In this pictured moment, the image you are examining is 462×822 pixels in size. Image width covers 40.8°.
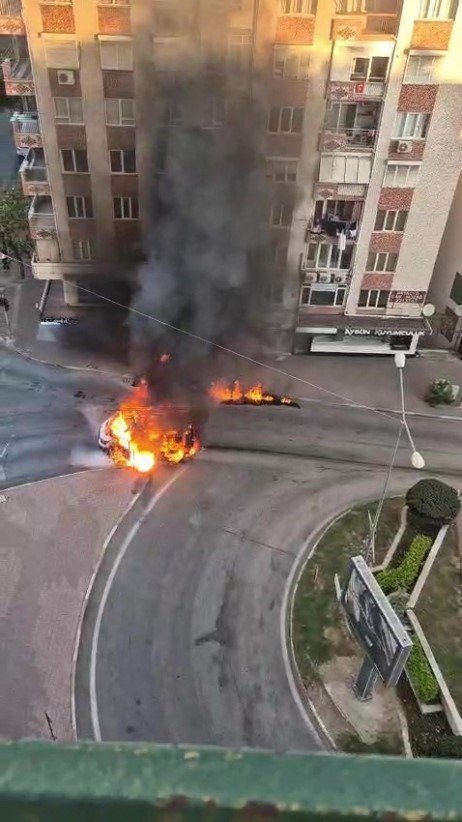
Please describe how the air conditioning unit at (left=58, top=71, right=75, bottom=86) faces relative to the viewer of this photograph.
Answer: facing the viewer

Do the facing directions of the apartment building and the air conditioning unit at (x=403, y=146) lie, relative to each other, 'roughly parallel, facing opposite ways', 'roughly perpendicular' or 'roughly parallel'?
roughly parallel

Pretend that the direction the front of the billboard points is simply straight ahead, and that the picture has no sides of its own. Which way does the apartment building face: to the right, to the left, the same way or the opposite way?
to the left

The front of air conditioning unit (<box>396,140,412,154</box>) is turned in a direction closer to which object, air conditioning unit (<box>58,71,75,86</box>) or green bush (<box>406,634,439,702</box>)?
the green bush

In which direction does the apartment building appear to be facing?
toward the camera

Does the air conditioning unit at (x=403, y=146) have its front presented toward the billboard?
yes

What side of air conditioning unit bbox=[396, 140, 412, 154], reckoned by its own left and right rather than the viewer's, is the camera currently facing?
front

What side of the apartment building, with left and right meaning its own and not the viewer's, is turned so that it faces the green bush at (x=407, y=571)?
front

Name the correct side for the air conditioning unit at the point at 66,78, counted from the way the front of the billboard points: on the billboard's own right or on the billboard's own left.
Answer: on the billboard's own right

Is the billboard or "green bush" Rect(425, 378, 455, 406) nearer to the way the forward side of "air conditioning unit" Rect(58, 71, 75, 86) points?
the billboard

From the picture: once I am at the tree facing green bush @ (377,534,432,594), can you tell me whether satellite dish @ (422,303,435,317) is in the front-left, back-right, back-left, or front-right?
front-left

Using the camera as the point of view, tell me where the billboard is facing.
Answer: facing the viewer and to the left of the viewer

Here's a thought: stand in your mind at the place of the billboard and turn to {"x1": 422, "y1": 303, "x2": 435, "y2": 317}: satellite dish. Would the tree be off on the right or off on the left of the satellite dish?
left

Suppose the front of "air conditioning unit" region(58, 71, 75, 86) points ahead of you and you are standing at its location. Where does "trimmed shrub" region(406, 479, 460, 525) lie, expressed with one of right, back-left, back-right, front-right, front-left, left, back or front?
front-left

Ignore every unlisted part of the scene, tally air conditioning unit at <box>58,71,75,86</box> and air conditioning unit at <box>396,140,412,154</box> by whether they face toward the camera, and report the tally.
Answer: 2
